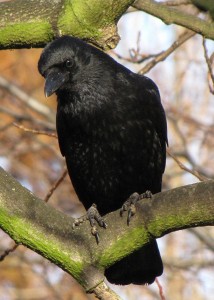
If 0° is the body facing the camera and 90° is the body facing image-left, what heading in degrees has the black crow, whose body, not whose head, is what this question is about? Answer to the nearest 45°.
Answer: approximately 45°

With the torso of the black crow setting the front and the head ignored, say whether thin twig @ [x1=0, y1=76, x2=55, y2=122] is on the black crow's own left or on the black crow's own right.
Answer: on the black crow's own right

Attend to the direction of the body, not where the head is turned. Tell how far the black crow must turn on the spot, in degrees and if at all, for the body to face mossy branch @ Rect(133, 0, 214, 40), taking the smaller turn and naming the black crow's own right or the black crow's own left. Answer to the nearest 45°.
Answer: approximately 135° to the black crow's own left

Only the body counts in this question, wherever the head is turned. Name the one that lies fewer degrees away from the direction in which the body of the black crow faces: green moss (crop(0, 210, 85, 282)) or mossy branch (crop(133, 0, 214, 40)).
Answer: the green moss
